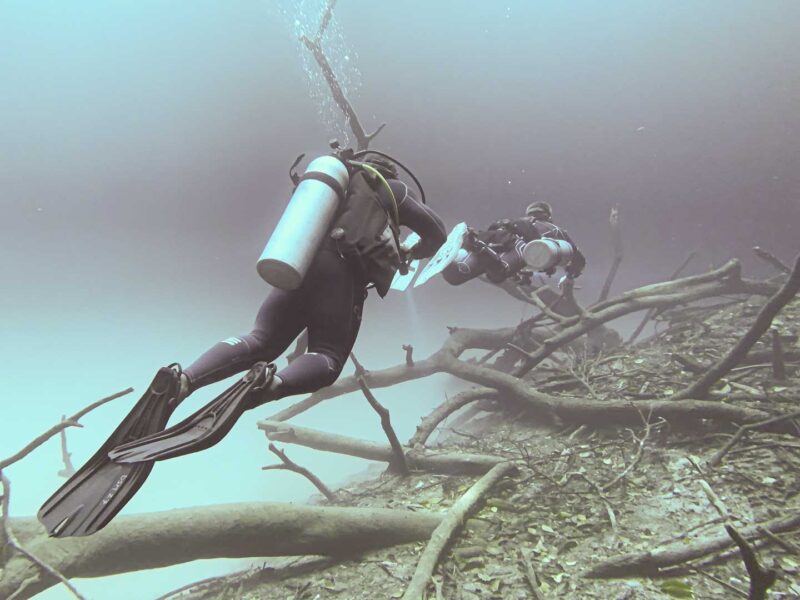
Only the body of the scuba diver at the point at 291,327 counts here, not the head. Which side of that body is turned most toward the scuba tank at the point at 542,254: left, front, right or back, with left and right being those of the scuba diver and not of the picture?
front

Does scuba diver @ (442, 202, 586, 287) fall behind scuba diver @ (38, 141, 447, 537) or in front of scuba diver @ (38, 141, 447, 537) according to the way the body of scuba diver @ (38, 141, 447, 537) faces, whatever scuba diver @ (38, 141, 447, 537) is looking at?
in front

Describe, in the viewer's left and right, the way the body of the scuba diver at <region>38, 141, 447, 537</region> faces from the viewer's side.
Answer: facing away from the viewer and to the right of the viewer

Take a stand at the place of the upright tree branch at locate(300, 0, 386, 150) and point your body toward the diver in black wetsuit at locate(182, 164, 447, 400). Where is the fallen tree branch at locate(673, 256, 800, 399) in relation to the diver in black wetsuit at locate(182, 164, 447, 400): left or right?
left

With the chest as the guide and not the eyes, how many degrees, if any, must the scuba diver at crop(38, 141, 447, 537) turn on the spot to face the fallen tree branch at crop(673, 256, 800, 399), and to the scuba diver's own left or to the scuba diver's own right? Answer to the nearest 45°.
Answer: approximately 45° to the scuba diver's own right

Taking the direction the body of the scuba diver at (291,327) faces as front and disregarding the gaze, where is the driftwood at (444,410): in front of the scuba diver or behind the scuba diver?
in front

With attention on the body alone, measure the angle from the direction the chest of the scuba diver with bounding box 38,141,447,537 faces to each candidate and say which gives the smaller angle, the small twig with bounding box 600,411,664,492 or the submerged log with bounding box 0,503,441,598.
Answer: the small twig

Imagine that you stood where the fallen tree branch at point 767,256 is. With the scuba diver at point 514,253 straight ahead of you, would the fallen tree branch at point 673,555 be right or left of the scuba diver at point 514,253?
left
